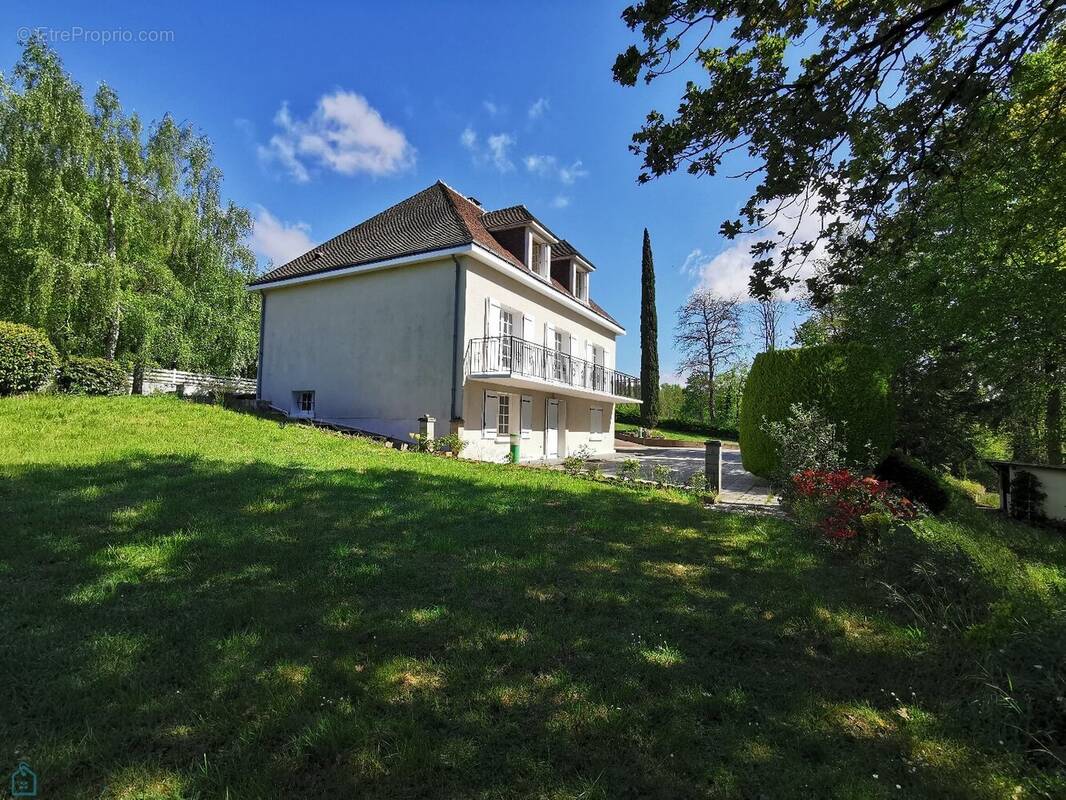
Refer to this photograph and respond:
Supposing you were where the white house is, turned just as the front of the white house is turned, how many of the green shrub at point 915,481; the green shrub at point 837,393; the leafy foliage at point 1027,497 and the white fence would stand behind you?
1

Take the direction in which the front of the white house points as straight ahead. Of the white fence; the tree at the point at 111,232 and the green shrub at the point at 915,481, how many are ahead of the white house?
1

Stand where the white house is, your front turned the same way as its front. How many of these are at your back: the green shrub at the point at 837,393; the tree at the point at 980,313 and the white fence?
1

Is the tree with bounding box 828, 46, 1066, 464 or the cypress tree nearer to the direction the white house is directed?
the tree

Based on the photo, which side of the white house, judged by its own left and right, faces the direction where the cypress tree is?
left

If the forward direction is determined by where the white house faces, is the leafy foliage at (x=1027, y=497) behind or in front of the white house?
in front

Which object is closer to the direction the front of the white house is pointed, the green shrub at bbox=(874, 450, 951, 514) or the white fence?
the green shrub

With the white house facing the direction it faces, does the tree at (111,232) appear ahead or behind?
behind

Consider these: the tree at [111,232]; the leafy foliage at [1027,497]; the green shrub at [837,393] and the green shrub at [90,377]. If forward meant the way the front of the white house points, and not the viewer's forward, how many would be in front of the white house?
2

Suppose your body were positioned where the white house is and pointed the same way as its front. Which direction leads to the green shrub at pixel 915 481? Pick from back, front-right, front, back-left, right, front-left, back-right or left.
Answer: front

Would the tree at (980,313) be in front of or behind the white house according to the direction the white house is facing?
in front

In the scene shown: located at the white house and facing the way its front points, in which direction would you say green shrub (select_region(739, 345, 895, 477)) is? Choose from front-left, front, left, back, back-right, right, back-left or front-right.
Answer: front
